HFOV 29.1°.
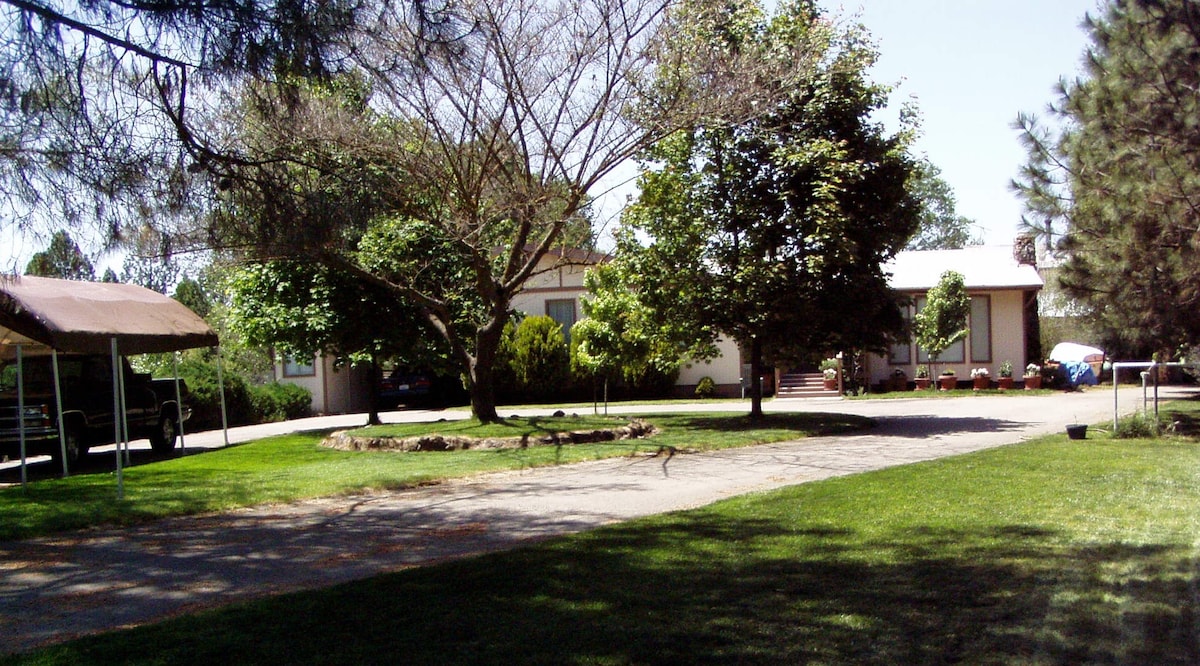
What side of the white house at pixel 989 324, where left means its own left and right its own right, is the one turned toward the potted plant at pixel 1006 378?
front

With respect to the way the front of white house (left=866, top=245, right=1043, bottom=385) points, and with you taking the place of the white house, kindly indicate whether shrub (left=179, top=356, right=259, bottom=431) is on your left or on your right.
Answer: on your right

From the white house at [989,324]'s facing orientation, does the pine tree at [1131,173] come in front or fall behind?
in front

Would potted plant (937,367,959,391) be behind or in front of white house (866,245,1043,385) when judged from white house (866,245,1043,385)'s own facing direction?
in front

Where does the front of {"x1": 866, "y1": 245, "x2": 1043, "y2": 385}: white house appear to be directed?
toward the camera
